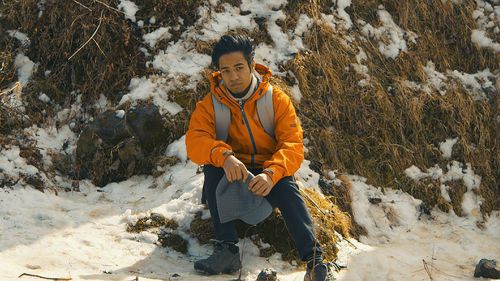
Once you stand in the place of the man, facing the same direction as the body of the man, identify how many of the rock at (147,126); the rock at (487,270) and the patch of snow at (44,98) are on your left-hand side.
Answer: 1

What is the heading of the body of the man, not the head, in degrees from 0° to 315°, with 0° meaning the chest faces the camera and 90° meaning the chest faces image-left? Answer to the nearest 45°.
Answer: approximately 0°

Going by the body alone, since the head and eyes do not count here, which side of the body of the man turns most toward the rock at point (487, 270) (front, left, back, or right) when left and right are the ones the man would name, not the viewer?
left

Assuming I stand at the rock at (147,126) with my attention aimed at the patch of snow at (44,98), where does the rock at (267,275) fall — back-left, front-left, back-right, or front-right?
back-left

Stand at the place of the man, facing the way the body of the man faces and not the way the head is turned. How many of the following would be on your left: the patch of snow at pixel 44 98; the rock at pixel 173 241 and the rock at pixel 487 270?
1

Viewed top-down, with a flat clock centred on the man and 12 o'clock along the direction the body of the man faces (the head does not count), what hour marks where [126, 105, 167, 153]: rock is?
The rock is roughly at 5 o'clock from the man.

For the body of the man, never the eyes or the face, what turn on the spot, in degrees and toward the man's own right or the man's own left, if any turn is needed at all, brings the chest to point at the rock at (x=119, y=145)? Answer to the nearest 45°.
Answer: approximately 135° to the man's own right
